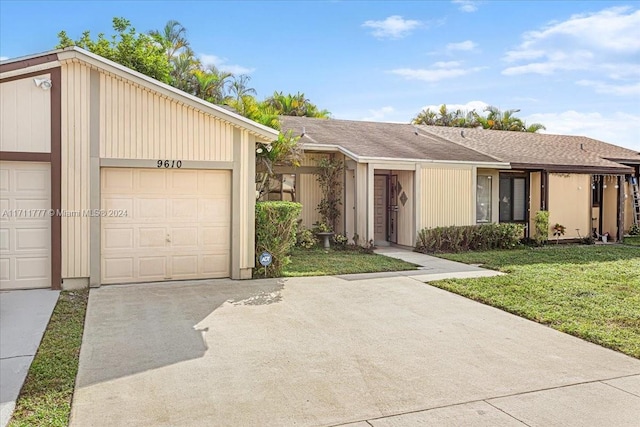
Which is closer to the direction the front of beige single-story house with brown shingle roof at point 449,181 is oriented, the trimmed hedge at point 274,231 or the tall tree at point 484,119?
the trimmed hedge

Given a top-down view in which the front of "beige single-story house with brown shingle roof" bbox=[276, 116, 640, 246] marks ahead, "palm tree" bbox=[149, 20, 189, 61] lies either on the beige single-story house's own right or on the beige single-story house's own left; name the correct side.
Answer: on the beige single-story house's own right

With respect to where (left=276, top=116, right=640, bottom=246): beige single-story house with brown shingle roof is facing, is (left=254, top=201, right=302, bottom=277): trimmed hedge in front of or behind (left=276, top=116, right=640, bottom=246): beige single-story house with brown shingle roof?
in front

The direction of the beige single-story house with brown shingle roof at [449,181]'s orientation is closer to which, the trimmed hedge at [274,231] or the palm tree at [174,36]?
the trimmed hedge

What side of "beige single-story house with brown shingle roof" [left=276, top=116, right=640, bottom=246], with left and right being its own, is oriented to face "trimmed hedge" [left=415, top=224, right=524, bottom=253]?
front

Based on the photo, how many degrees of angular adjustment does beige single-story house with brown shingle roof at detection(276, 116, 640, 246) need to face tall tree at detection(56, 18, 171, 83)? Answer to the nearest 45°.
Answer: approximately 90° to its right

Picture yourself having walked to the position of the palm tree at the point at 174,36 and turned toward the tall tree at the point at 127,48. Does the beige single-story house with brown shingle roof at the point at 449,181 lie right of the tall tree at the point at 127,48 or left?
left

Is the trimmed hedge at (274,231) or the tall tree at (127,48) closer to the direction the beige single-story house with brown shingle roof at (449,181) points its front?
the trimmed hedge

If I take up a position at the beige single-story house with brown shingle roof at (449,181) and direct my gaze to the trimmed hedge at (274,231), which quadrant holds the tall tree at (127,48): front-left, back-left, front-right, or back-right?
front-right

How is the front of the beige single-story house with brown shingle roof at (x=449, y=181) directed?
toward the camera

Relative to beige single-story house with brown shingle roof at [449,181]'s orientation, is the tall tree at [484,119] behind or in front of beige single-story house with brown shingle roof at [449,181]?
behind
